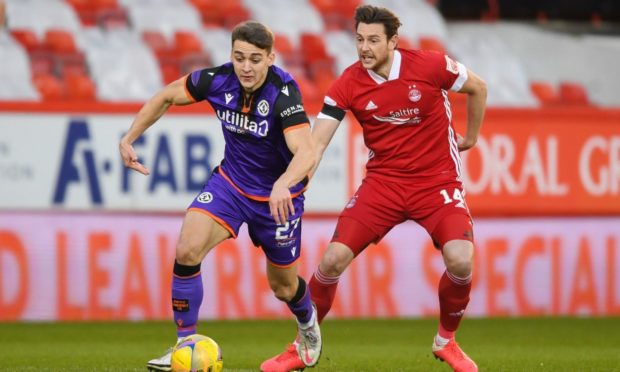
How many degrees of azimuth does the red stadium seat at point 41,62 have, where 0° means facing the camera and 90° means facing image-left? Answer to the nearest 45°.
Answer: approximately 0°

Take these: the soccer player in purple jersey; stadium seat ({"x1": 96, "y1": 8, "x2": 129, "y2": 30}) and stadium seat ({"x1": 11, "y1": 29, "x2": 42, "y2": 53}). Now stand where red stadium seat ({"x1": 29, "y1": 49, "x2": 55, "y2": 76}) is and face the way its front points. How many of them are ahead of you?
1

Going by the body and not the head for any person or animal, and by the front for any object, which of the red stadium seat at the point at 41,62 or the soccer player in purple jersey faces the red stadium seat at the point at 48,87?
the red stadium seat at the point at 41,62

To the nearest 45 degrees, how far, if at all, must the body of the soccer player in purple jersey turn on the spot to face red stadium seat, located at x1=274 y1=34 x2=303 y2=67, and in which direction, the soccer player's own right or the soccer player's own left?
approximately 180°

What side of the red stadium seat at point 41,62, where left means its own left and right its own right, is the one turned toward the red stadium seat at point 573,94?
left

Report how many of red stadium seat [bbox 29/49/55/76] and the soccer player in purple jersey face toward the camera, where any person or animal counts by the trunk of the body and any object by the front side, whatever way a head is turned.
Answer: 2

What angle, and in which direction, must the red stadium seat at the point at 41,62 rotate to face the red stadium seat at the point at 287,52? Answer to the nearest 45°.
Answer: approximately 90° to its left

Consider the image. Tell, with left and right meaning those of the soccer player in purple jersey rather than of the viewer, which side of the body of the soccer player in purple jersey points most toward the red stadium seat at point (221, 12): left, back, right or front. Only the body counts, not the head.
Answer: back

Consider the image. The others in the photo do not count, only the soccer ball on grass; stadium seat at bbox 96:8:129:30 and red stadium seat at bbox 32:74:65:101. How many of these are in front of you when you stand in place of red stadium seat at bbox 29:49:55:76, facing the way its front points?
2

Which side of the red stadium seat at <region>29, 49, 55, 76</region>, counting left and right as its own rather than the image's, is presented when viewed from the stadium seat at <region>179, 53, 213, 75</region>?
left

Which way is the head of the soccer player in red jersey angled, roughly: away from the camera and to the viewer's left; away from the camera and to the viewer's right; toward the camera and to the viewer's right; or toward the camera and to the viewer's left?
toward the camera and to the viewer's left

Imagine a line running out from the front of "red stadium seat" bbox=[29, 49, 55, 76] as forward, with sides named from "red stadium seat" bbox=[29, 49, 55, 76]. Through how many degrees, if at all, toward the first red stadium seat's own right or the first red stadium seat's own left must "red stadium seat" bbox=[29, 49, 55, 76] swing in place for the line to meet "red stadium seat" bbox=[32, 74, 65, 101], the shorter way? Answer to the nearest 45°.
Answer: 0° — it already faces it
